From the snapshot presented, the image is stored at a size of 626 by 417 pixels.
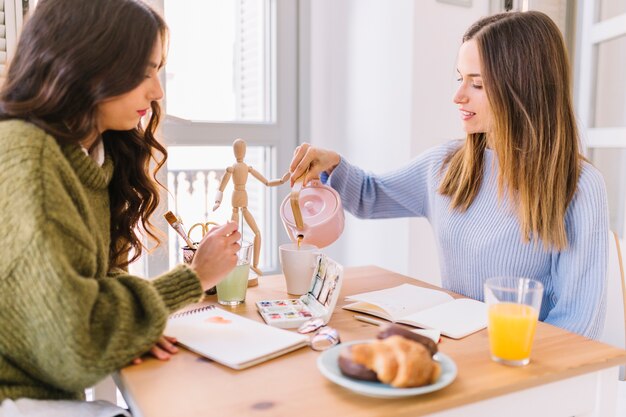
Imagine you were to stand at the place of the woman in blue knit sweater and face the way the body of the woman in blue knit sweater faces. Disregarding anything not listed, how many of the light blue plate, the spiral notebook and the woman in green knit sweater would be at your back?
0

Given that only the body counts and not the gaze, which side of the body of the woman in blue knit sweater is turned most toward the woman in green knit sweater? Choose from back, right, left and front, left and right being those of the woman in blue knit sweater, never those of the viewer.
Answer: front

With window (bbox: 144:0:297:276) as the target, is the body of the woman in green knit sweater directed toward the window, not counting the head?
no

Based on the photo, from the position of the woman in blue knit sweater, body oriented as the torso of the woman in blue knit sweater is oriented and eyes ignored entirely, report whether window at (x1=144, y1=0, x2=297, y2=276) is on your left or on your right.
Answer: on your right

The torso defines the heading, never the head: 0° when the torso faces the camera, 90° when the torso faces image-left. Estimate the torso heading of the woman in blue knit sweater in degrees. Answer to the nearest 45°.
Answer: approximately 45°

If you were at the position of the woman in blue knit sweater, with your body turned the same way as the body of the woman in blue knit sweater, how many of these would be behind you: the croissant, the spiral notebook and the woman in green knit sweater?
0

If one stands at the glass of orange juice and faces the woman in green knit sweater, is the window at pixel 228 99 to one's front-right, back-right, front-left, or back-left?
front-right

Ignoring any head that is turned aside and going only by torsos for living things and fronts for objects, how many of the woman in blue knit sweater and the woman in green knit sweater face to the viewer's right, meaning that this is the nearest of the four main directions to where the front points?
1

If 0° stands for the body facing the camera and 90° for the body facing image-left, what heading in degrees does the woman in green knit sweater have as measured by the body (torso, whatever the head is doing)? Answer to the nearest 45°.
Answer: approximately 270°

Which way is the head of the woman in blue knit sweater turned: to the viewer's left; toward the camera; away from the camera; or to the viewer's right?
to the viewer's left

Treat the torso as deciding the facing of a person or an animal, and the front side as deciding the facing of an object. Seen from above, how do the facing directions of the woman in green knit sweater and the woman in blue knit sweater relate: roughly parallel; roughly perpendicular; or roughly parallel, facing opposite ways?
roughly parallel, facing opposite ways
